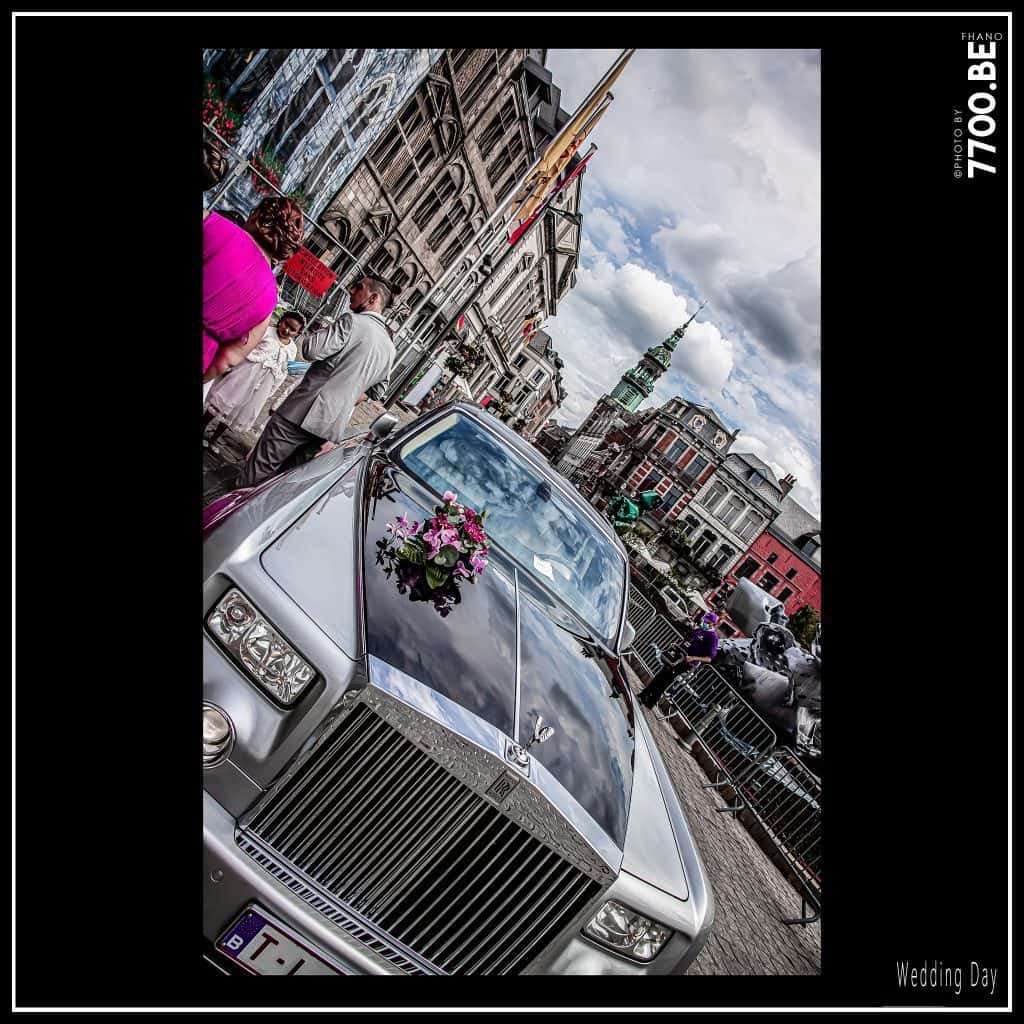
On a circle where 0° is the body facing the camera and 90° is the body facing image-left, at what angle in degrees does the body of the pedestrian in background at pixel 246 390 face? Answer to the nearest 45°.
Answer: approximately 0°

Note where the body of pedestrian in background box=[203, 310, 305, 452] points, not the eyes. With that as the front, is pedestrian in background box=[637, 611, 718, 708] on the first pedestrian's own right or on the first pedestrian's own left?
on the first pedestrian's own left

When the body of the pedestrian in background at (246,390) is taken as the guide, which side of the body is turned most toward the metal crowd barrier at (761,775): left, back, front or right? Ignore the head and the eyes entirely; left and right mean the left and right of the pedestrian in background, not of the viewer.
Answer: left

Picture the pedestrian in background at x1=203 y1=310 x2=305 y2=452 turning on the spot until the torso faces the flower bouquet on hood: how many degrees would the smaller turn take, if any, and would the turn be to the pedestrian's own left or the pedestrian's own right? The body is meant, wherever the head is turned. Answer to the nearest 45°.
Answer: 0° — they already face it

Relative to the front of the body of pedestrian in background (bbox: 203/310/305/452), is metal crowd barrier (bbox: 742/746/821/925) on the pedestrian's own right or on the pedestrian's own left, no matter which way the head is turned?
on the pedestrian's own left

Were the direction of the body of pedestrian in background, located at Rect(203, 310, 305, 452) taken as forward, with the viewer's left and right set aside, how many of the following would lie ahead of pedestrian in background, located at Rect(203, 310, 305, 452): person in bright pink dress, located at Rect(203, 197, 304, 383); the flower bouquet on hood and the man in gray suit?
3

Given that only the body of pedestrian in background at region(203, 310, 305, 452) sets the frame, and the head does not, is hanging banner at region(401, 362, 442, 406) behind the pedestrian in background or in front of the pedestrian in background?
behind

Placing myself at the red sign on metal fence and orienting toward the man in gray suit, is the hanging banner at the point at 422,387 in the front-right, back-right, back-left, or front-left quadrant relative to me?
back-left

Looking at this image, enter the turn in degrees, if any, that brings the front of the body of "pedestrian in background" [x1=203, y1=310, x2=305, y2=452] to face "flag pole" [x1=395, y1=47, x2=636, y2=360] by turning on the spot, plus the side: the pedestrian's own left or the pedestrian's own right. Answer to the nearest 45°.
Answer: approximately 180°

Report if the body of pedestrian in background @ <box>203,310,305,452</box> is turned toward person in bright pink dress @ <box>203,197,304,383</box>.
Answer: yes
